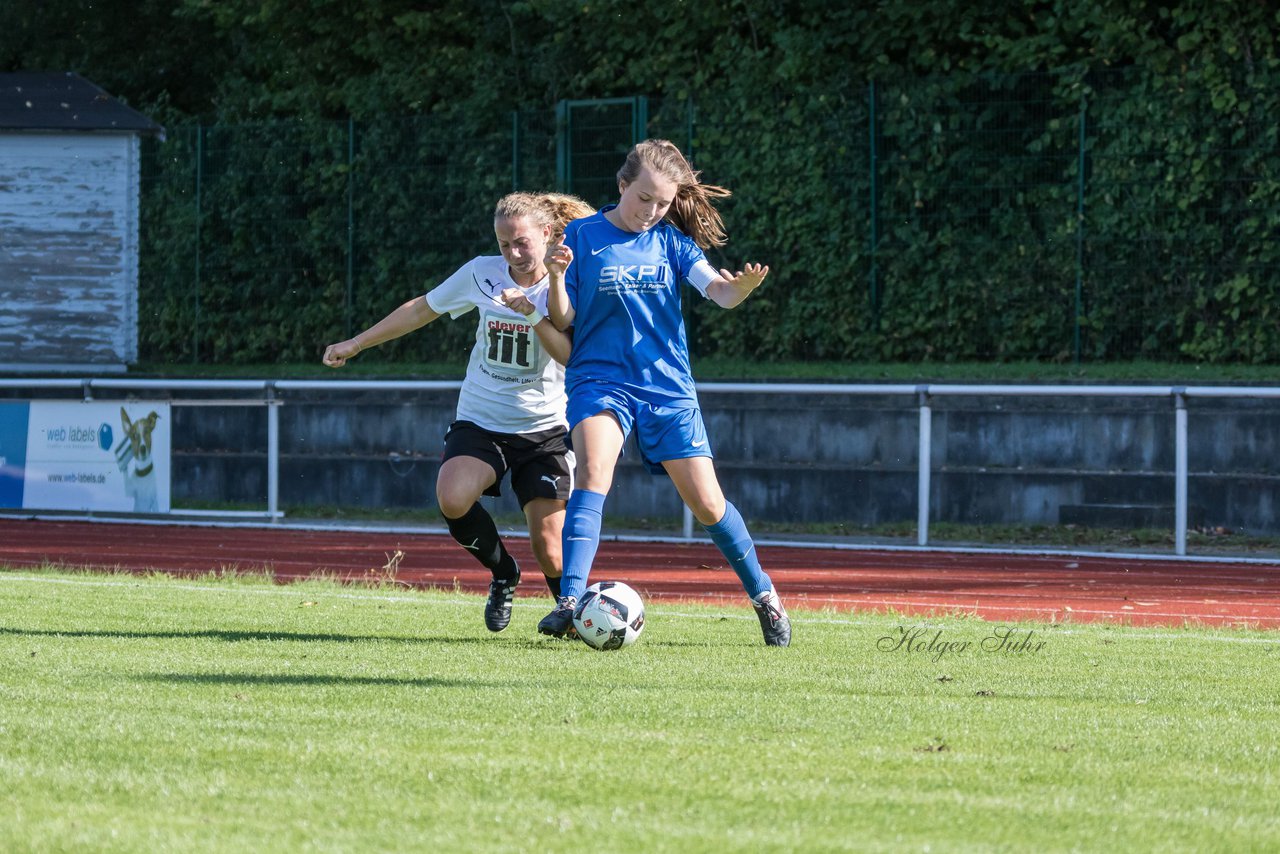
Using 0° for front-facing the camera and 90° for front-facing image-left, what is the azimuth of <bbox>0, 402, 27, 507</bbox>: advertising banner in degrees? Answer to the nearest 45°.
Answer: approximately 0°

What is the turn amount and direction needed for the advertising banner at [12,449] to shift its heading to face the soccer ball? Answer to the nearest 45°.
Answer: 0° — it already faces it

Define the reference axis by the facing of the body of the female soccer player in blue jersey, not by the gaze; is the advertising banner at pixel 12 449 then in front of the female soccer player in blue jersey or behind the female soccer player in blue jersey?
behind

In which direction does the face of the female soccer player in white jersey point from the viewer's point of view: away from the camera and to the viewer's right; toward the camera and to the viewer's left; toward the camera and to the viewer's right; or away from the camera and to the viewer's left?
toward the camera and to the viewer's right

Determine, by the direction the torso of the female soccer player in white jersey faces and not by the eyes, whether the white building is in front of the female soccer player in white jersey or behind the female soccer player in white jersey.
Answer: behind

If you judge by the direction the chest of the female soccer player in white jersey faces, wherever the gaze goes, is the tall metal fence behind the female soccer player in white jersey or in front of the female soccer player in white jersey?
behind

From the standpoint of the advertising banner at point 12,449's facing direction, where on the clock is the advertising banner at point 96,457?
the advertising banner at point 96,457 is roughly at 10 o'clock from the advertising banner at point 12,449.

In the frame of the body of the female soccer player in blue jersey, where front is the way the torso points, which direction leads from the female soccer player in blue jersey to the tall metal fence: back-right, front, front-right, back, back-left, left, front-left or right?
back

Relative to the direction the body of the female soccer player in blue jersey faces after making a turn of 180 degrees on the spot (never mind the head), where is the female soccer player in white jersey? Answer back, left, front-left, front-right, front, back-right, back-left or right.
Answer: front-left
